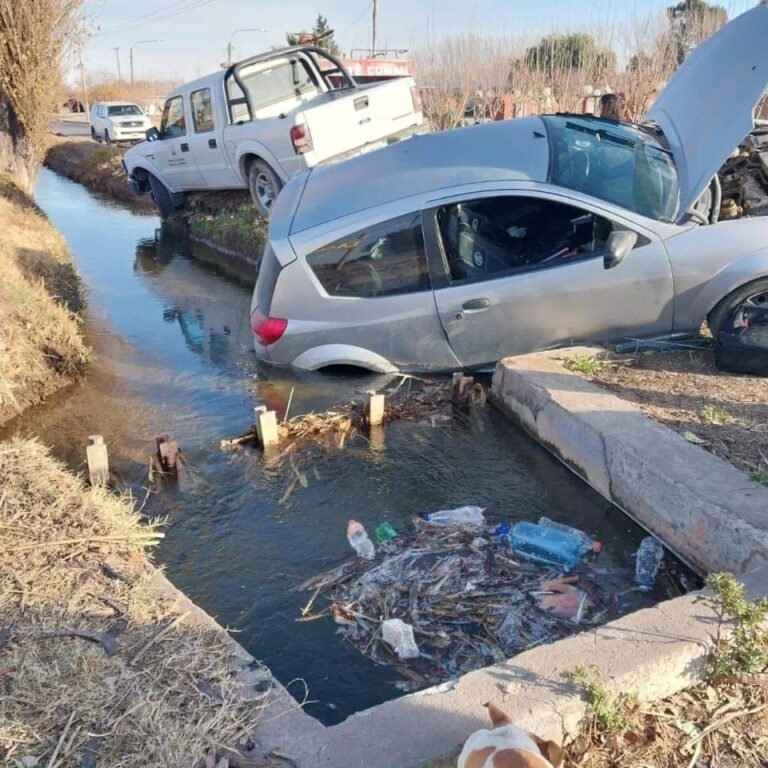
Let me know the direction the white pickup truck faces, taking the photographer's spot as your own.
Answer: facing away from the viewer and to the left of the viewer

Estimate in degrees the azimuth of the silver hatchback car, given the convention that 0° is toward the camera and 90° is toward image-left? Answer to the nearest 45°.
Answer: approximately 270°

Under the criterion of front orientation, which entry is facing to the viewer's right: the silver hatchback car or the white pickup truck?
the silver hatchback car

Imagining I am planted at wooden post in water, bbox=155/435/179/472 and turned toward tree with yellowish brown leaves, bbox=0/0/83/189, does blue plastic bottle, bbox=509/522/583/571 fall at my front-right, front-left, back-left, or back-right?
back-right

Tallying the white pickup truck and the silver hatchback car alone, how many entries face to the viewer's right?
1

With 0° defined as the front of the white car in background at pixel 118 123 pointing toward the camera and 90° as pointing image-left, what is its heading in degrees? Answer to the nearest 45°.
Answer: approximately 315°

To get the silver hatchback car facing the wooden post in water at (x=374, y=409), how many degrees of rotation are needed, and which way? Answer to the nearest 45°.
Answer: approximately 135° to its right

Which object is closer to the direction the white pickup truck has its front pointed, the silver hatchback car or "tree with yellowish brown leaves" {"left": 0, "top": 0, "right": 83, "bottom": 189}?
the tree with yellowish brown leaves

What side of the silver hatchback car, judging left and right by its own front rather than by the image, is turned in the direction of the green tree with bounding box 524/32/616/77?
left
